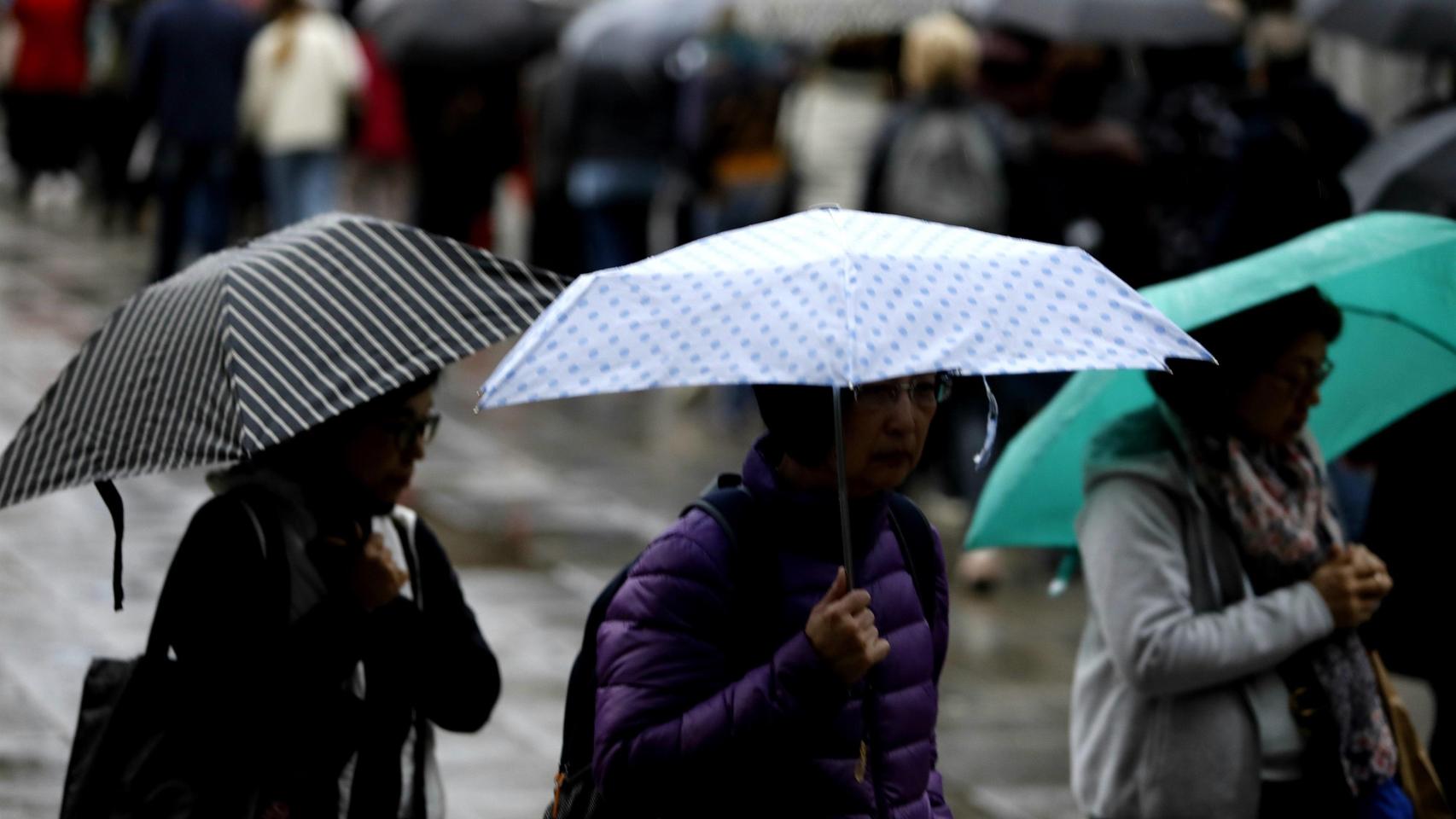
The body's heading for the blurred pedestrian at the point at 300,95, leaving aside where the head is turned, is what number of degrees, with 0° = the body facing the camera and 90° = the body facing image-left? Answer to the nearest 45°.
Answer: approximately 180°

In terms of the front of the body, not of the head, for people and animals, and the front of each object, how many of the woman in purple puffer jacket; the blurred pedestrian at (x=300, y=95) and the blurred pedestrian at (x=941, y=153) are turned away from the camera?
2

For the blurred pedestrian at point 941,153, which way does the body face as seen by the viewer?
away from the camera

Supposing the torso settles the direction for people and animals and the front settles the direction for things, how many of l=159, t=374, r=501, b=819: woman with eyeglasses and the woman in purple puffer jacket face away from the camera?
0

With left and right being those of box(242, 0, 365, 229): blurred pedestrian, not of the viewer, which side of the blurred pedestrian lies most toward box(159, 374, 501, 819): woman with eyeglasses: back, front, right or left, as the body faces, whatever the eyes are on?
back

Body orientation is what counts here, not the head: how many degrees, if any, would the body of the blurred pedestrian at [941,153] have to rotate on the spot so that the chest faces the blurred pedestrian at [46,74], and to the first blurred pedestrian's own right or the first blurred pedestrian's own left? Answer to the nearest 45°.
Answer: approximately 45° to the first blurred pedestrian's own left

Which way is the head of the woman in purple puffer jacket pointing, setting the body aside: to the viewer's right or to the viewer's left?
to the viewer's right

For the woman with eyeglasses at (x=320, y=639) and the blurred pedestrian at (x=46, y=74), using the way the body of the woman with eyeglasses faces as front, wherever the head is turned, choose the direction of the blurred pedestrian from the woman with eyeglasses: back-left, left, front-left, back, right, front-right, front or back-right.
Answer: back-left

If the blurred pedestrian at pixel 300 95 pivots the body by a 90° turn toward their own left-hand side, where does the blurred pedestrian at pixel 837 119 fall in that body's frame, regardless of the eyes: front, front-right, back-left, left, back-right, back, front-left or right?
back-left

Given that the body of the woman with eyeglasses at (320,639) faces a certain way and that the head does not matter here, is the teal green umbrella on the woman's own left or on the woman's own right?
on the woman's own left

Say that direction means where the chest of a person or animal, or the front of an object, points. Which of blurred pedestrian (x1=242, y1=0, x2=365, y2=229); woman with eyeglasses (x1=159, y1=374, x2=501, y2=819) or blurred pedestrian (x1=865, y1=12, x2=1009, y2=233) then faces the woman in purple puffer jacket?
the woman with eyeglasses

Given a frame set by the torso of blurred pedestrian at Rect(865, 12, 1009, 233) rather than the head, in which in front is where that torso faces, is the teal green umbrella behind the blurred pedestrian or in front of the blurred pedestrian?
behind

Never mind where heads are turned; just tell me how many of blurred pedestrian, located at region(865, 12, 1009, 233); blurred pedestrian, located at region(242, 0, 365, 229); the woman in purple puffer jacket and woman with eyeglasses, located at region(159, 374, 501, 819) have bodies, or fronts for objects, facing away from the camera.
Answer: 2

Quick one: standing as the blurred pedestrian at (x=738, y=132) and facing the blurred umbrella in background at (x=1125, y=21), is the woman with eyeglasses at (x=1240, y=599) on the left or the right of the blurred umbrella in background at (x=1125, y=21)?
right

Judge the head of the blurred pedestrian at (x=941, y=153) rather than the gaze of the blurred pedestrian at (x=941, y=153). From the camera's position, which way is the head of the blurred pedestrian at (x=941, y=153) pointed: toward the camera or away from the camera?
away from the camera

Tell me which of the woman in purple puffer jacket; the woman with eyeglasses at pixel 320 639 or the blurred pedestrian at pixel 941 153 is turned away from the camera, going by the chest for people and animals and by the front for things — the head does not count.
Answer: the blurred pedestrian
